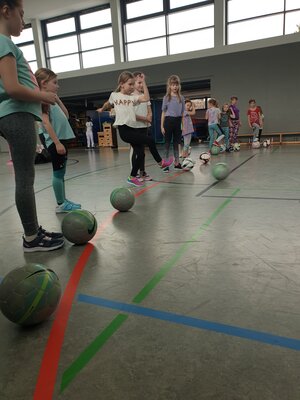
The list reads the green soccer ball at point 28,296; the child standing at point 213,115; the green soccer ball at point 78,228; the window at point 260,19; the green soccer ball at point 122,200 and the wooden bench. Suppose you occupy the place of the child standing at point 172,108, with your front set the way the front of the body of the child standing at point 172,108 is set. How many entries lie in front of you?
3

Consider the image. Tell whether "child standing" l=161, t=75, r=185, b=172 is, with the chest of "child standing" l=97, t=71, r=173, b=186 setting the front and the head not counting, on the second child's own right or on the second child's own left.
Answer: on the second child's own left

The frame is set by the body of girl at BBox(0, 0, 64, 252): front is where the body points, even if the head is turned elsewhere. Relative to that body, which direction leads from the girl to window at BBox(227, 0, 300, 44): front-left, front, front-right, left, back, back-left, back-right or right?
front-left

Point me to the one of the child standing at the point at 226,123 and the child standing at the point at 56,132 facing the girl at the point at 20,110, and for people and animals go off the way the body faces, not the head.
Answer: the child standing at the point at 226,123

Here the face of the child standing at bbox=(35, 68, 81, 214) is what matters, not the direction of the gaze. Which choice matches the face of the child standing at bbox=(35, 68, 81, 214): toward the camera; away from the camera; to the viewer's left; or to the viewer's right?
to the viewer's right

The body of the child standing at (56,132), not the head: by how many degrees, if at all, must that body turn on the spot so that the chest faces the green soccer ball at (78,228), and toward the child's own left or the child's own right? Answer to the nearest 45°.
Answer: approximately 90° to the child's own right

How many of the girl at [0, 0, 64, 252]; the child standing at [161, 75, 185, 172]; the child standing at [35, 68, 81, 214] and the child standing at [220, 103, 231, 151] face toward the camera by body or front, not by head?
2

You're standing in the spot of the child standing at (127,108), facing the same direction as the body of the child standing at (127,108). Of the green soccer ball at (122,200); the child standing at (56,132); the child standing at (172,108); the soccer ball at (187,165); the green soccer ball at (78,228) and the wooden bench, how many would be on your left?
3

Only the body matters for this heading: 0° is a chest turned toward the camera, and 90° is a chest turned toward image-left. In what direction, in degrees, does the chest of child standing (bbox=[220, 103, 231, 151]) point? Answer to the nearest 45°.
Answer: approximately 0°

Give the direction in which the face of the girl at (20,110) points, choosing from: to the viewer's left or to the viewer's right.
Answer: to the viewer's right

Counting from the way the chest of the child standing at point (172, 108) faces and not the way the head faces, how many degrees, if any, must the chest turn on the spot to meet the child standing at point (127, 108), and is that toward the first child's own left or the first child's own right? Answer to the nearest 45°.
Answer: approximately 45° to the first child's own right

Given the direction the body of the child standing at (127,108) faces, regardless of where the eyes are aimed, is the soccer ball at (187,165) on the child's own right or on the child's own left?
on the child's own left

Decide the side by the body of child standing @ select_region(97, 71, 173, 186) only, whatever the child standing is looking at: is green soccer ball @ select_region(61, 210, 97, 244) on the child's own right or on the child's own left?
on the child's own right

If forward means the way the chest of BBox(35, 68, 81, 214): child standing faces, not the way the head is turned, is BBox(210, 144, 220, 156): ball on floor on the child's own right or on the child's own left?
on the child's own left

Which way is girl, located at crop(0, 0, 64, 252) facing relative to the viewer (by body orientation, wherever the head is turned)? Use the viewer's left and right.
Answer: facing to the right of the viewer

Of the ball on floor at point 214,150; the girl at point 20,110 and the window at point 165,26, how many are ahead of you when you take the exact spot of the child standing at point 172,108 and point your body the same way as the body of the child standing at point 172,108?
1

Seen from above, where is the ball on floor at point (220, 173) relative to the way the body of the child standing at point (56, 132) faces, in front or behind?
in front
